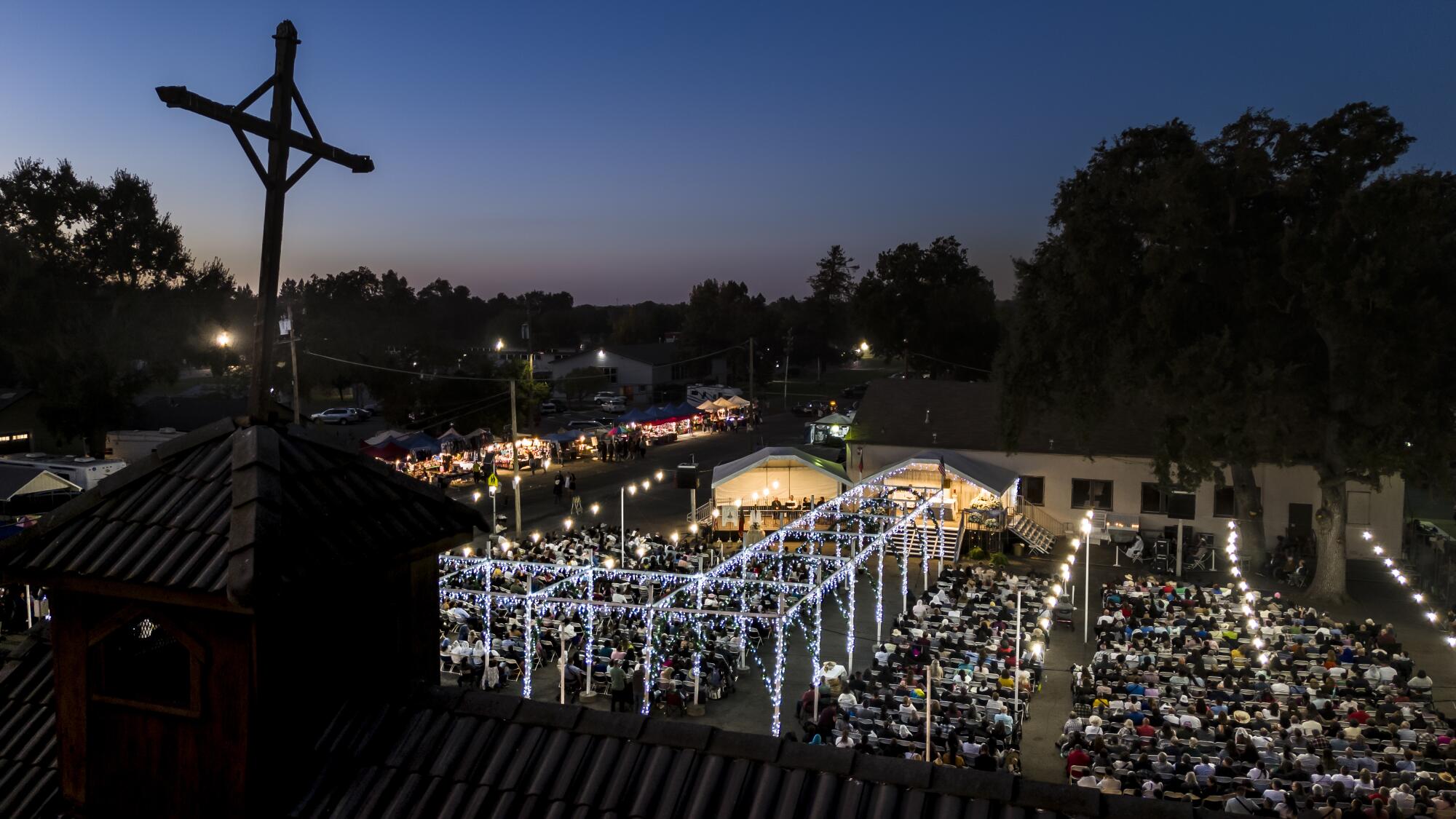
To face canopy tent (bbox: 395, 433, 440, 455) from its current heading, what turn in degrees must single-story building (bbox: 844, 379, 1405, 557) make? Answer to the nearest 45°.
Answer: approximately 90° to its right

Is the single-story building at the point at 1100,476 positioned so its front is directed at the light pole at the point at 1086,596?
yes

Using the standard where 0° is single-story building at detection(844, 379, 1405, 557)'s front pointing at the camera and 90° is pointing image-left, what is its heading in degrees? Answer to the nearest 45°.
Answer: approximately 0°

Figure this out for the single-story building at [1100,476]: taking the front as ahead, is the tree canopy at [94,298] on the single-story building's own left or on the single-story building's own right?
on the single-story building's own right

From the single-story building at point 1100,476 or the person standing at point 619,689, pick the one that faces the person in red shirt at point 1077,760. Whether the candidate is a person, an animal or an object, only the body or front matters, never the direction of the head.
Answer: the single-story building

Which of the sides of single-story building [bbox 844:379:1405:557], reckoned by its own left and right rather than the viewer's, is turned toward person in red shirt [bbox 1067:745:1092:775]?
front

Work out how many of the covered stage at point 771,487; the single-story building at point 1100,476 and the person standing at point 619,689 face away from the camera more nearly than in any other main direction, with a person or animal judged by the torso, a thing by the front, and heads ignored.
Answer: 1

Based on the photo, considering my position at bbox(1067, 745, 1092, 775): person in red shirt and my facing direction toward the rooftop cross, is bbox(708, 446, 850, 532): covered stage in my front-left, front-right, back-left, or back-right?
back-right

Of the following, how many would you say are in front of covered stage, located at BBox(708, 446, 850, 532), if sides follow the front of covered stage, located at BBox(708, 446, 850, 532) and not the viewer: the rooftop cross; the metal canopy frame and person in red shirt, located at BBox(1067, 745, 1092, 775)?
3

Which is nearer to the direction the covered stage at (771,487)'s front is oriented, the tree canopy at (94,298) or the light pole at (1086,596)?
the light pole

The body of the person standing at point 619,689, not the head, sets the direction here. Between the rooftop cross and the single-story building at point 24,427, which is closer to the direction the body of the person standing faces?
the single-story building

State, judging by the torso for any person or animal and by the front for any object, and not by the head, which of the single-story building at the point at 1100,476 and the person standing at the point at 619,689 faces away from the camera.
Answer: the person standing

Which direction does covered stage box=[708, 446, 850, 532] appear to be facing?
toward the camera

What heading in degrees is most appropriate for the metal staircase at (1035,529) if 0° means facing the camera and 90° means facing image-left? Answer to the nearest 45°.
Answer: approximately 315°

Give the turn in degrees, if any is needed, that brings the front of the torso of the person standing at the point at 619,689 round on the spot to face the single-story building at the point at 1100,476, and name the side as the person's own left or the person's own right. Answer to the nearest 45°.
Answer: approximately 45° to the person's own right

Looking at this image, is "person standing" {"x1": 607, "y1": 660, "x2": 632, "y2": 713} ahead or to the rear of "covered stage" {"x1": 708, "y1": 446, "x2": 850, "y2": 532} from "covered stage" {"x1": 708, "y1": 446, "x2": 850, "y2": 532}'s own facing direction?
ahead
